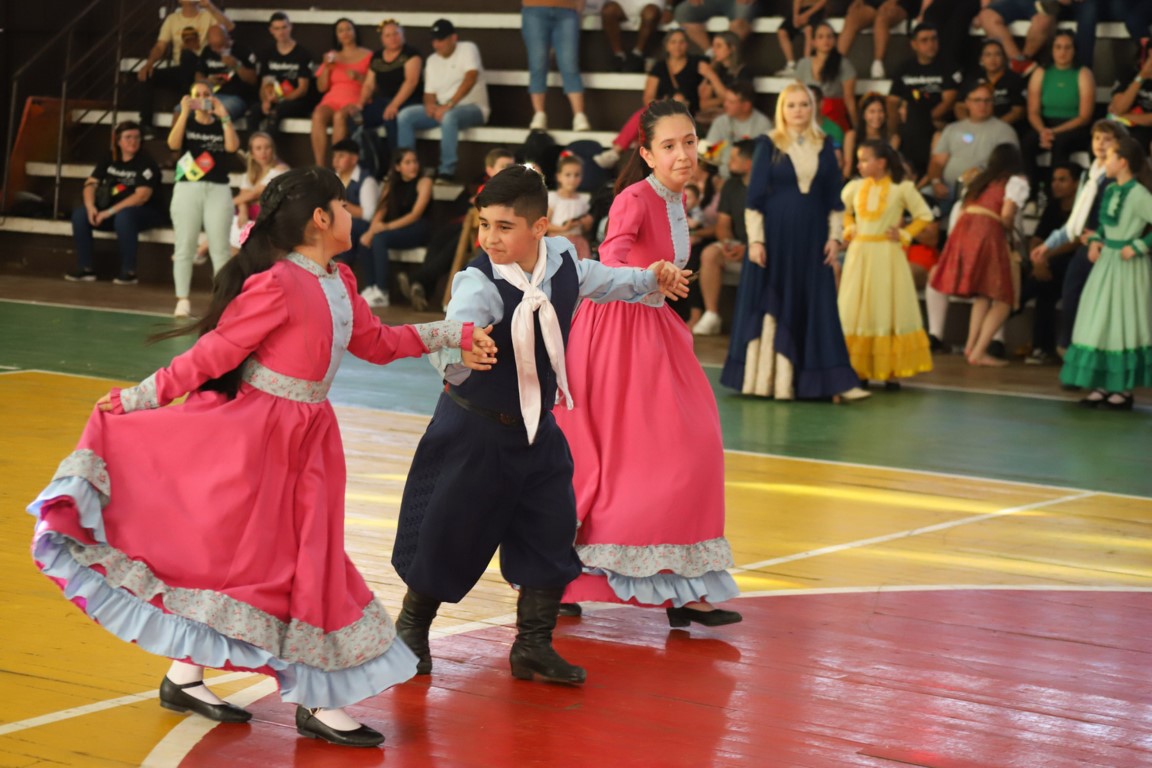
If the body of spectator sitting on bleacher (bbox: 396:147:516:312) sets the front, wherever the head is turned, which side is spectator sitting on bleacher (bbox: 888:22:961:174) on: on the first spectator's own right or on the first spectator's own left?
on the first spectator's own left

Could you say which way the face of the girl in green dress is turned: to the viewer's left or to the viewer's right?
to the viewer's left

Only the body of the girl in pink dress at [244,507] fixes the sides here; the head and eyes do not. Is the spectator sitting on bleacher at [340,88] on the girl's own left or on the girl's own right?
on the girl's own left

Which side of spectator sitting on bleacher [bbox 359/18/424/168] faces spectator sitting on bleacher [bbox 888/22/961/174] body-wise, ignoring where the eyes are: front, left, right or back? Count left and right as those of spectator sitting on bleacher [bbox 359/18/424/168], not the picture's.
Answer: left

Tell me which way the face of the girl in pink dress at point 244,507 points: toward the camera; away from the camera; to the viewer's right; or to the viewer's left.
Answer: to the viewer's right

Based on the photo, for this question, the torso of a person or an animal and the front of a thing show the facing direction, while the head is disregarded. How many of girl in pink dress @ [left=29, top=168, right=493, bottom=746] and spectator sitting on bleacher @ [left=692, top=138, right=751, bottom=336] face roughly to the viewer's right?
1

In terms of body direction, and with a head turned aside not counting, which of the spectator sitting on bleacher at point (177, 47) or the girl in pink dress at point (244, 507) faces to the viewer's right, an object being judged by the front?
the girl in pink dress
